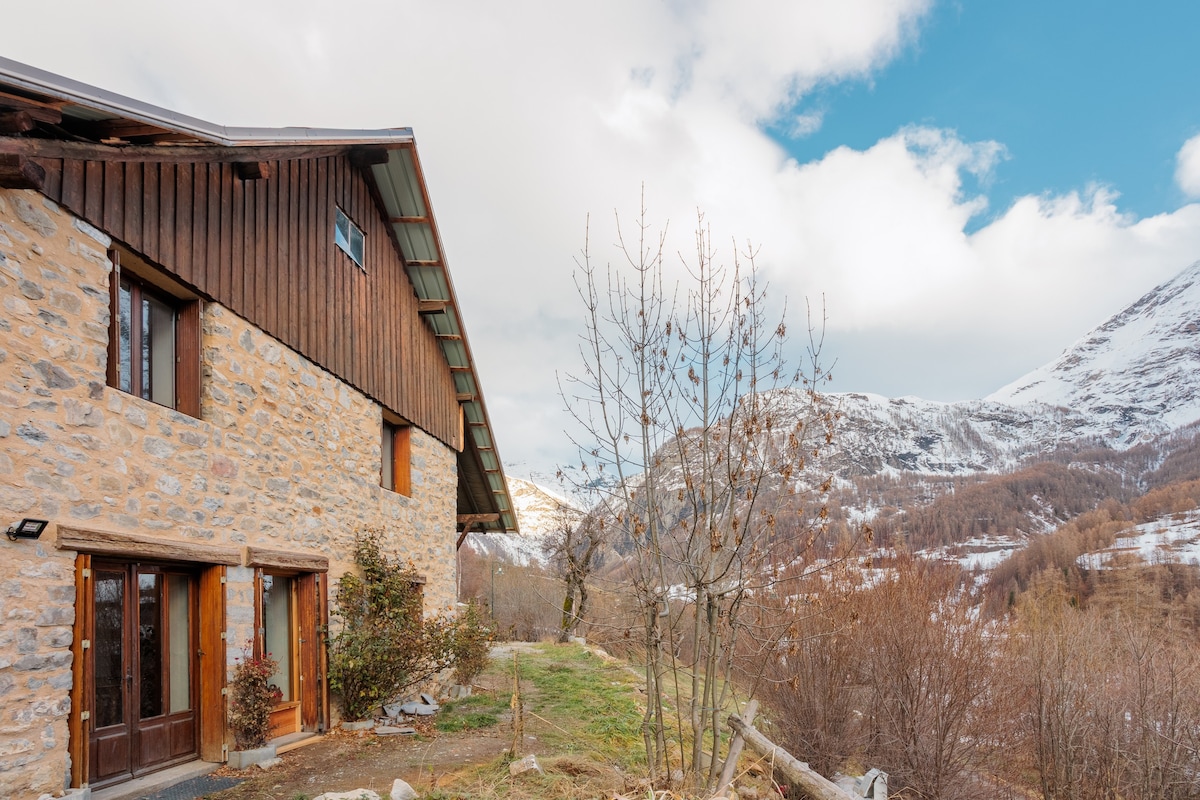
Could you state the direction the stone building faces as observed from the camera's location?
facing the viewer and to the right of the viewer

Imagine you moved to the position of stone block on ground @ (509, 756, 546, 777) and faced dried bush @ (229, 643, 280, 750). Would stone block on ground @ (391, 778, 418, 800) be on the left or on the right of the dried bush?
left

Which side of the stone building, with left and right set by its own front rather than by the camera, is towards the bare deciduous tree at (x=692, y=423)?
front
